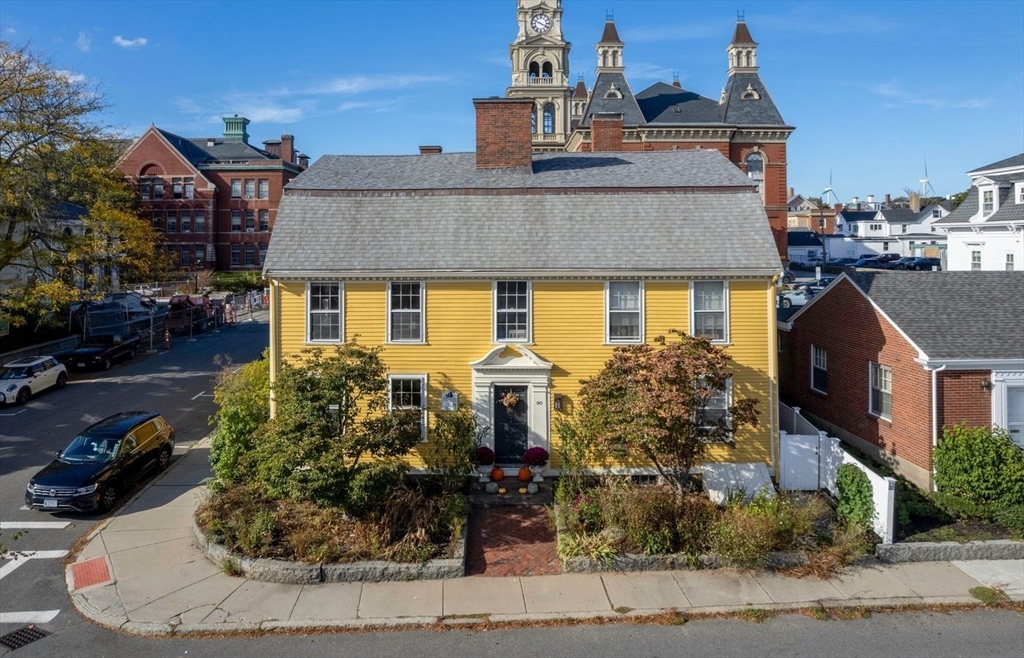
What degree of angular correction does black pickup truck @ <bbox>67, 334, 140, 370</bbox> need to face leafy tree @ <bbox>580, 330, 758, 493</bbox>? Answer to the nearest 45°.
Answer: approximately 45° to its left

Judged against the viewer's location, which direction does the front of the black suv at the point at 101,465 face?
facing the viewer and to the left of the viewer

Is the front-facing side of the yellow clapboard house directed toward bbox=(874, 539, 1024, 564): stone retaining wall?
no

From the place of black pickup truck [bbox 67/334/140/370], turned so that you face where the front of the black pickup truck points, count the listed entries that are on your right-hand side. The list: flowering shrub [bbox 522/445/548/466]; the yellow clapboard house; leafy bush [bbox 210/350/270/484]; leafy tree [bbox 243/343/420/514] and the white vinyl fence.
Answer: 0

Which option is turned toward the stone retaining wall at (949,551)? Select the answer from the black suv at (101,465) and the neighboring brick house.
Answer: the neighboring brick house

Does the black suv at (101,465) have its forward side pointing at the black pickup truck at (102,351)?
no

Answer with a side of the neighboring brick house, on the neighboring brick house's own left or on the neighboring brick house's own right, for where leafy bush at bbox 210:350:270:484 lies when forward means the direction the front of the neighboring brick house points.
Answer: on the neighboring brick house's own right

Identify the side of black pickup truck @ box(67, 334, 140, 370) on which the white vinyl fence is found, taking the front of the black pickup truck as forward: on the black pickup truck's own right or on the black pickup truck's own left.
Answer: on the black pickup truck's own left

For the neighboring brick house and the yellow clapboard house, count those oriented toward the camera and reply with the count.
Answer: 2

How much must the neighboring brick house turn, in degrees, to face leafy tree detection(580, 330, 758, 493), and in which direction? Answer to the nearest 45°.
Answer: approximately 45° to its right

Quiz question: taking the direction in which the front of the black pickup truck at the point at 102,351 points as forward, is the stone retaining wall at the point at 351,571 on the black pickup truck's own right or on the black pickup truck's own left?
on the black pickup truck's own left

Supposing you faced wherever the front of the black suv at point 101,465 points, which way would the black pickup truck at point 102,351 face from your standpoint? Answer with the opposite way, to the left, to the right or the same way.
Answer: the same way

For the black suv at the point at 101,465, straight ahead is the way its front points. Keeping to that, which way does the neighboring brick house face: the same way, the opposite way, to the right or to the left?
the same way

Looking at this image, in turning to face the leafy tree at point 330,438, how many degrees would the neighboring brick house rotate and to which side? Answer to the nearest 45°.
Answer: approximately 45° to its right

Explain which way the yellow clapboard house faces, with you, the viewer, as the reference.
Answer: facing the viewer

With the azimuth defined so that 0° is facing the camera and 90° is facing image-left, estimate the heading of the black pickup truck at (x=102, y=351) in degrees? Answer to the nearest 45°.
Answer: approximately 45°
